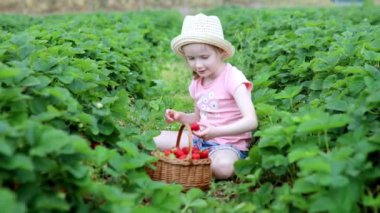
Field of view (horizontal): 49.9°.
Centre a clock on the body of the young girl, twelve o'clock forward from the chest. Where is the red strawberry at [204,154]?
The red strawberry is roughly at 11 o'clock from the young girl.

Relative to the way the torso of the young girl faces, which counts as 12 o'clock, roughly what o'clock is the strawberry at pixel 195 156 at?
The strawberry is roughly at 11 o'clock from the young girl.

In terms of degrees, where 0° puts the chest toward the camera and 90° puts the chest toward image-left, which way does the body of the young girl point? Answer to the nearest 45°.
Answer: approximately 45°

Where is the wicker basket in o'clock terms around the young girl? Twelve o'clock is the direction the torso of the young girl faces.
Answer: The wicker basket is roughly at 11 o'clock from the young girl.
